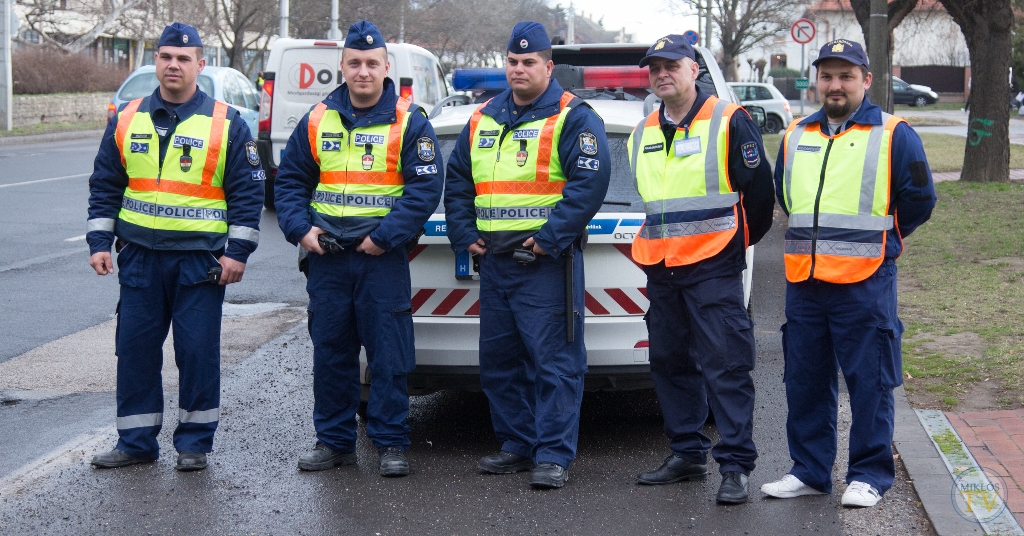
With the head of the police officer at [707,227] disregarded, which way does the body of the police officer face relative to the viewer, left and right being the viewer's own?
facing the viewer and to the left of the viewer

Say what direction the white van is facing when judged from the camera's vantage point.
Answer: facing away from the viewer and to the right of the viewer

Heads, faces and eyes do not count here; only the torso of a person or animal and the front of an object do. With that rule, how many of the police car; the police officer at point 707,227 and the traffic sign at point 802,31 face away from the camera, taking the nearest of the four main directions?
1

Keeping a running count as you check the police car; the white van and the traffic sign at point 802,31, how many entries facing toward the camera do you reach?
1

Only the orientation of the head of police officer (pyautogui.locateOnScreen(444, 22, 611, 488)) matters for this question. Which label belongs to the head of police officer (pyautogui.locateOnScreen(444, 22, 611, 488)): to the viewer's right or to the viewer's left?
to the viewer's left

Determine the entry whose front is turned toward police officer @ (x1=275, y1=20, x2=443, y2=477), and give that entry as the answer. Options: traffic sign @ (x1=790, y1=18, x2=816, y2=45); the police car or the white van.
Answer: the traffic sign

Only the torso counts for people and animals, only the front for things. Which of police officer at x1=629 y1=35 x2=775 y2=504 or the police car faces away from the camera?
the police car

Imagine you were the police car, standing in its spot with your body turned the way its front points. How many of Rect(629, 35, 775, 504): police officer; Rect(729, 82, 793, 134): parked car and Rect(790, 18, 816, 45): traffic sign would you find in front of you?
2

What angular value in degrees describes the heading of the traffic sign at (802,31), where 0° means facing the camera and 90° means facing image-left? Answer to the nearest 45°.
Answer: approximately 0°

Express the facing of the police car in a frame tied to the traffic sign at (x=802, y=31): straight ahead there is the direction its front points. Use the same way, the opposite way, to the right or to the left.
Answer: the opposite way

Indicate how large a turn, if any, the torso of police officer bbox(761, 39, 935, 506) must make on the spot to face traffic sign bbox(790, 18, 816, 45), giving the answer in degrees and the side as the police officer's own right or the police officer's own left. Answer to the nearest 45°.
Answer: approximately 135° to the police officer's own right

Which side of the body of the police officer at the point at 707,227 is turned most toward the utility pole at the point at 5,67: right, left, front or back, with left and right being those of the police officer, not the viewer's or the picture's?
right

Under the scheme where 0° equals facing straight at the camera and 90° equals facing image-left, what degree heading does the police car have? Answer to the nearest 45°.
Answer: approximately 180°
